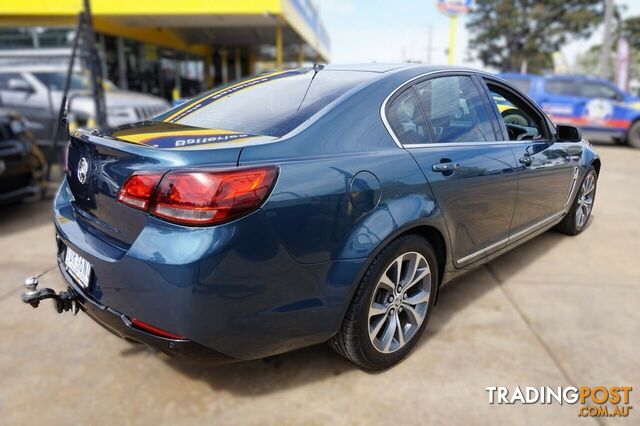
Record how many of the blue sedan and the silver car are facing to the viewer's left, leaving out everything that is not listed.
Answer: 0

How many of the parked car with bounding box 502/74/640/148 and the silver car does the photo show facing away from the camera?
0

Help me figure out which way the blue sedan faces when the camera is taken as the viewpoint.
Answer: facing away from the viewer and to the right of the viewer

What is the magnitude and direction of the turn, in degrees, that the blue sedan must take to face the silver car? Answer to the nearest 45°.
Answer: approximately 90° to its left

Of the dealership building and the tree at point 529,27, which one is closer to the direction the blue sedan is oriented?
the tree

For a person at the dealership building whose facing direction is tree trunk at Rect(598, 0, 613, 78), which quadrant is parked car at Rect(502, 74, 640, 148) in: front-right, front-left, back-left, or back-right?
front-right

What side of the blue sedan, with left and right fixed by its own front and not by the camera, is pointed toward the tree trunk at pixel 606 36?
front
